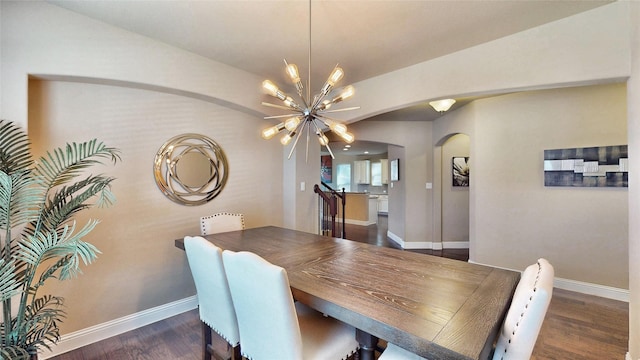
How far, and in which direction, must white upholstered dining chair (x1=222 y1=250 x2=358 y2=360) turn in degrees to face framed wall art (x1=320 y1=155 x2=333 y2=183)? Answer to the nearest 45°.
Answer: approximately 45° to its left

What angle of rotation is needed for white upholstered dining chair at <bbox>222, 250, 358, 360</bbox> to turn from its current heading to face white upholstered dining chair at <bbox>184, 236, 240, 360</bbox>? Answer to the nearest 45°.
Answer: approximately 90° to its left

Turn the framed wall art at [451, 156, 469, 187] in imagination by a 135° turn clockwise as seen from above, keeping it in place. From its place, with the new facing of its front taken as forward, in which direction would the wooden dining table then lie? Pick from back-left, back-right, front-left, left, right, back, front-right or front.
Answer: back-left

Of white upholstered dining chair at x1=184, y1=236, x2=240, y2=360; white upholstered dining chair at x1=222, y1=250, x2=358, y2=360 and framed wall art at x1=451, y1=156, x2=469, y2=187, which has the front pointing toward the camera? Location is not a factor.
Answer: the framed wall art

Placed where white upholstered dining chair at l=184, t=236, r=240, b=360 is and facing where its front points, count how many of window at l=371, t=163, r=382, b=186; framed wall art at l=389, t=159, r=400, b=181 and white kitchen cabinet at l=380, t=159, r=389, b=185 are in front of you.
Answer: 3

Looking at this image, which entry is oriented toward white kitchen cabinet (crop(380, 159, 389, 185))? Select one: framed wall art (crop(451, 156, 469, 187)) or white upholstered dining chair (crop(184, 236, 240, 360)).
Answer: the white upholstered dining chair

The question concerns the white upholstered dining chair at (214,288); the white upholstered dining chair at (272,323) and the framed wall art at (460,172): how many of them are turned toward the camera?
1

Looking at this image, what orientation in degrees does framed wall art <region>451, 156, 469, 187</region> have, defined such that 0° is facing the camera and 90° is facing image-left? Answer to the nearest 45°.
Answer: approximately 0°

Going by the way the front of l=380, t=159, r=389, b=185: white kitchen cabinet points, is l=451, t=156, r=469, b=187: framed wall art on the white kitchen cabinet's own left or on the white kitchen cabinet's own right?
on the white kitchen cabinet's own left

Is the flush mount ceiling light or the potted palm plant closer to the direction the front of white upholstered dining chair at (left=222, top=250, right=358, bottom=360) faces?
the flush mount ceiling light

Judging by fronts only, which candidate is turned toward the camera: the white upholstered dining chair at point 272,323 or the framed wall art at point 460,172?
the framed wall art

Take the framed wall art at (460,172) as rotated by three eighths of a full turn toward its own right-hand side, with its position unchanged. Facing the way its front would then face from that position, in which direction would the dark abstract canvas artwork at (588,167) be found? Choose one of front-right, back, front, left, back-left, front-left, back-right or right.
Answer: back

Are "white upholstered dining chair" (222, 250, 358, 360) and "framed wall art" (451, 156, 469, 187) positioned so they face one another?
yes

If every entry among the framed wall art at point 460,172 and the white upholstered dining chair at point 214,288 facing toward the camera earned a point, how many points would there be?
1

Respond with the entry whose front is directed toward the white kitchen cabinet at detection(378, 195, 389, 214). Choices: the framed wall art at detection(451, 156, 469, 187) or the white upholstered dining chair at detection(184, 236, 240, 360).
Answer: the white upholstered dining chair

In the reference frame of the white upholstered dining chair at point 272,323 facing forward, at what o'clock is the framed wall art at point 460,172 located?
The framed wall art is roughly at 12 o'clock from the white upholstered dining chair.

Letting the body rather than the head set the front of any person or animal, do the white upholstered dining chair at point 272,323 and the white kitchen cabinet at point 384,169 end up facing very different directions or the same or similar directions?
very different directions
